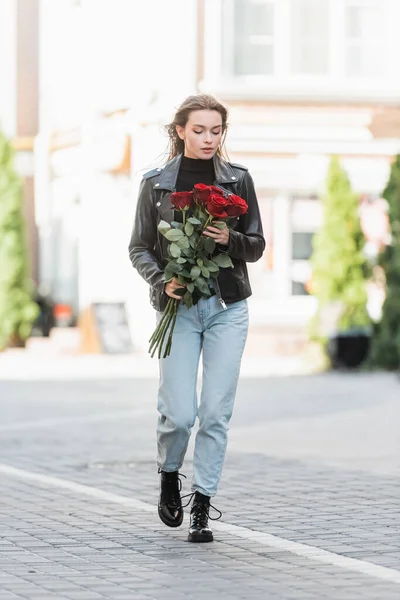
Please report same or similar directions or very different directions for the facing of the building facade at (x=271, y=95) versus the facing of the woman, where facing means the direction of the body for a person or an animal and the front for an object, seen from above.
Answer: same or similar directions

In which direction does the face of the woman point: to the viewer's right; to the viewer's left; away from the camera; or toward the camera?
toward the camera

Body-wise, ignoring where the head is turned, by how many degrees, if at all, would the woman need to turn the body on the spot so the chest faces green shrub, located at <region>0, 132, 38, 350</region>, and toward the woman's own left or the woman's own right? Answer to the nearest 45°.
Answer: approximately 180°

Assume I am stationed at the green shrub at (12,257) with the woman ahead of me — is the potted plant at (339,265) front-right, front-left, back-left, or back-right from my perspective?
front-left

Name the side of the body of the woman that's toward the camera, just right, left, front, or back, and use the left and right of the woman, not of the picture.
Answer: front

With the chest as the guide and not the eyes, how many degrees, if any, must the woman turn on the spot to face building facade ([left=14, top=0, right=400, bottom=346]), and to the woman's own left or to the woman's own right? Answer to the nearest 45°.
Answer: approximately 180°

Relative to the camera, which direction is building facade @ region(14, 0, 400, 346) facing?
toward the camera

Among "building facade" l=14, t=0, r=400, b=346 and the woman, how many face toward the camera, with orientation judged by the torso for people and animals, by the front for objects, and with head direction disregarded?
2

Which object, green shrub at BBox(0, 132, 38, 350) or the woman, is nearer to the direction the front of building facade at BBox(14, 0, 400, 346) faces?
the woman

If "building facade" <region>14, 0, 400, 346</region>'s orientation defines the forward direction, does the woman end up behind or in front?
in front
